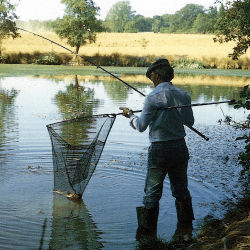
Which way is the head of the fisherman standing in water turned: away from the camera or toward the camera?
away from the camera

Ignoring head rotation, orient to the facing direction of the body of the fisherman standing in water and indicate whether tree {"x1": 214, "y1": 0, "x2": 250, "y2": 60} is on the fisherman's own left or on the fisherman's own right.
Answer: on the fisherman's own right

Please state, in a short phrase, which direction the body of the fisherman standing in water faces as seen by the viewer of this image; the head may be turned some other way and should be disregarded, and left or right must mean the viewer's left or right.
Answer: facing away from the viewer and to the left of the viewer
